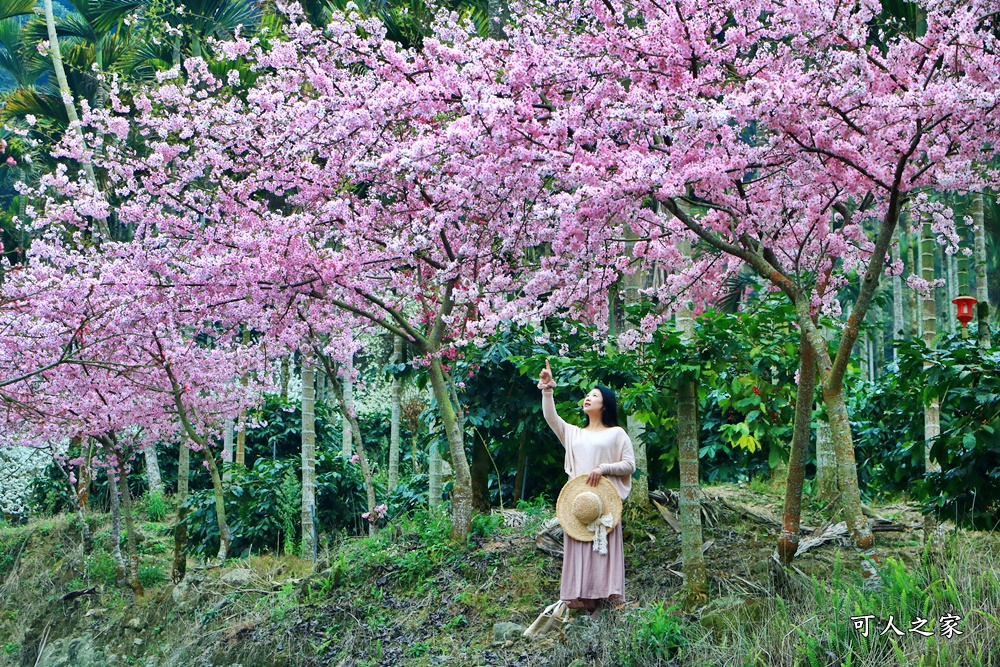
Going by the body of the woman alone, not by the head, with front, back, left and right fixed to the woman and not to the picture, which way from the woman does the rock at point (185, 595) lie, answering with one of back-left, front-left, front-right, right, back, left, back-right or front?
right

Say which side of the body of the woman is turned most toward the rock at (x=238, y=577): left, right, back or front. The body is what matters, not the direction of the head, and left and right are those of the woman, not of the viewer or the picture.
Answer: right

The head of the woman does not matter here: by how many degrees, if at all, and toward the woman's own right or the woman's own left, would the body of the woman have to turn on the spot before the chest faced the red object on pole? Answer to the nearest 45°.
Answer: approximately 180°

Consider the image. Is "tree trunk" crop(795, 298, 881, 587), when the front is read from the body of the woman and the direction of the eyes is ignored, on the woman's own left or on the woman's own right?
on the woman's own left

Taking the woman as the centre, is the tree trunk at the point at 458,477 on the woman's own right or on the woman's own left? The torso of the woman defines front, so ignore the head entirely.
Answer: on the woman's own right

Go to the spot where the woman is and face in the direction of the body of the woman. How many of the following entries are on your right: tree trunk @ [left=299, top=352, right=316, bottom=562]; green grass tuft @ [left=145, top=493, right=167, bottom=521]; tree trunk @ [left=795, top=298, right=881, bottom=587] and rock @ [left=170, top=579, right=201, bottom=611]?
3

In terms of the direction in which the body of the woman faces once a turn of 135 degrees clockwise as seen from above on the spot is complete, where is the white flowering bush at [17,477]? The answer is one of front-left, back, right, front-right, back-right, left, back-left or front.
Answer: front-left

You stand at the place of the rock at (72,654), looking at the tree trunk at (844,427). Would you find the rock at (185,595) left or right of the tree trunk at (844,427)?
left

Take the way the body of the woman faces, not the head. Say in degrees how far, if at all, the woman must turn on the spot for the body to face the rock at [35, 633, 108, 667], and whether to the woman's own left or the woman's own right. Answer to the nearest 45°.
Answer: approximately 90° to the woman's own right

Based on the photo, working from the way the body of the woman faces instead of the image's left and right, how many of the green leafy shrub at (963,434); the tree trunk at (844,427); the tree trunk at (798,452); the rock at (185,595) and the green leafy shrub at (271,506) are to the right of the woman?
2

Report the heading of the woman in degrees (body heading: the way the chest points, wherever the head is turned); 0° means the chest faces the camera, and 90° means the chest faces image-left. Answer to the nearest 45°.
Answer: approximately 45°

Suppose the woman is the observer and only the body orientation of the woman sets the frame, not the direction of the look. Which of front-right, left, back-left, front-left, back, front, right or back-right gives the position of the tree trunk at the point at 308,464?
right
